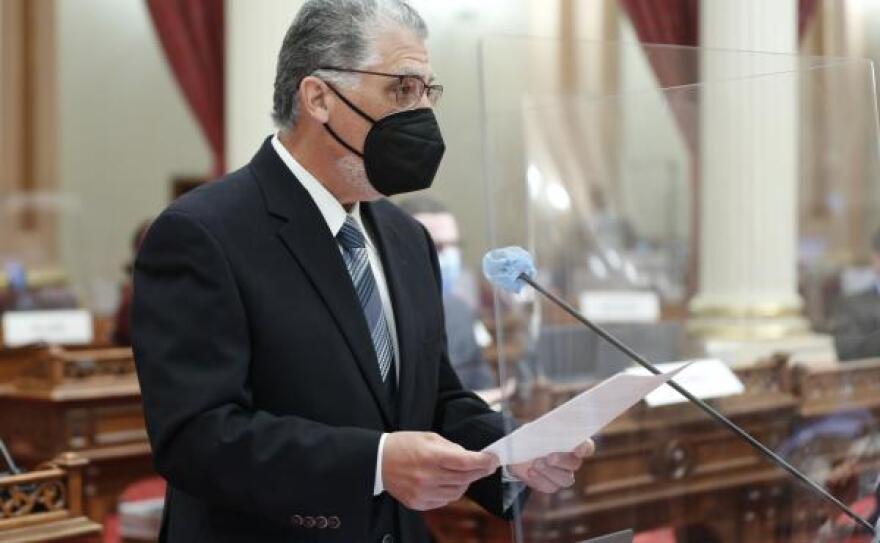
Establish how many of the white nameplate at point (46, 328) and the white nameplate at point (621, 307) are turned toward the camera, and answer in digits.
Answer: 2

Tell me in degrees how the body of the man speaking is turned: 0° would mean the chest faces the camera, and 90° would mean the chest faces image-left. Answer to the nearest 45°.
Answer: approximately 315°

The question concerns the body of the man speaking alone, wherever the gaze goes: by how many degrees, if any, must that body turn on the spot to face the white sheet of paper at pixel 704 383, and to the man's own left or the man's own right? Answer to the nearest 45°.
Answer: approximately 90° to the man's own left

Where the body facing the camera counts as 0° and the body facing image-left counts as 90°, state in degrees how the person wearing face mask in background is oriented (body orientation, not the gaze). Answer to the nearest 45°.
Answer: approximately 315°

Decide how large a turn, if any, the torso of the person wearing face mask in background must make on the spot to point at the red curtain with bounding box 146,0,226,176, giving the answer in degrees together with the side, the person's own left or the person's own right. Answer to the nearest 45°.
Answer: approximately 180°

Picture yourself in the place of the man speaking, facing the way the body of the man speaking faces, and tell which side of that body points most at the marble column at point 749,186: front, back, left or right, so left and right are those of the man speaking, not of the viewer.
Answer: left

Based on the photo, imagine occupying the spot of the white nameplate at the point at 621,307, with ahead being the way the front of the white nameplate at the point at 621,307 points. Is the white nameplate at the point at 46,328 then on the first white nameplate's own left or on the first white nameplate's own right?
on the first white nameplate's own right

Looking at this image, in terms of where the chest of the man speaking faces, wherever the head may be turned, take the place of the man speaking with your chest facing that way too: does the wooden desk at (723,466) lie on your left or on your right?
on your left
